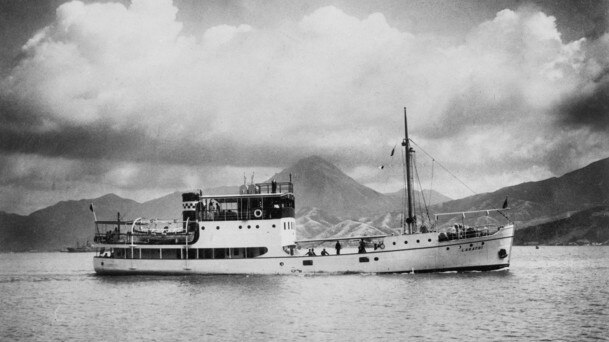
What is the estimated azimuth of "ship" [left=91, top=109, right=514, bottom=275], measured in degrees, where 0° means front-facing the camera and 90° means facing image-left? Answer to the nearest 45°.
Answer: approximately 270°
